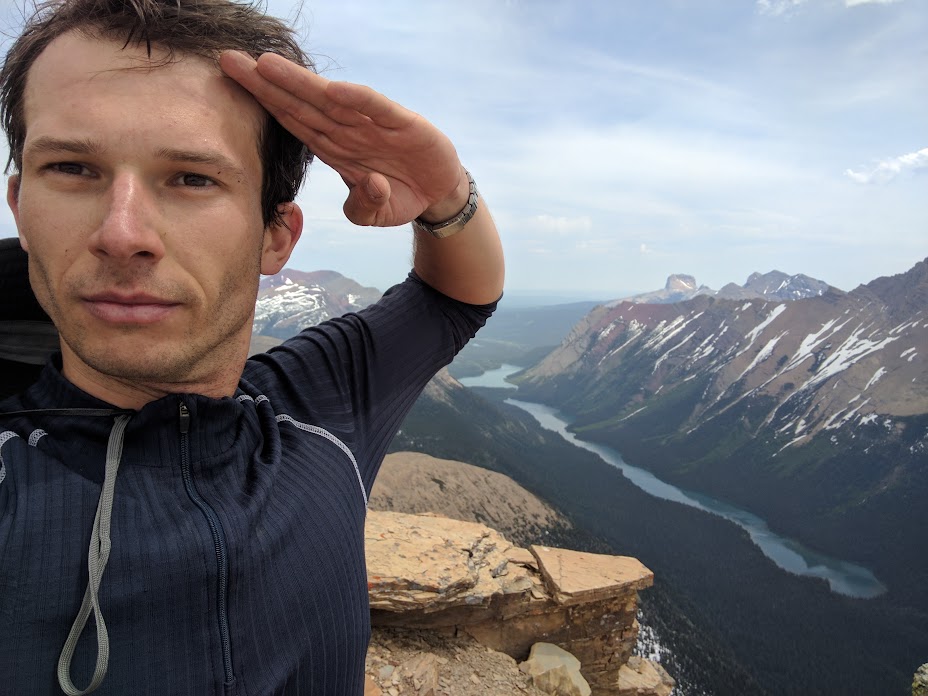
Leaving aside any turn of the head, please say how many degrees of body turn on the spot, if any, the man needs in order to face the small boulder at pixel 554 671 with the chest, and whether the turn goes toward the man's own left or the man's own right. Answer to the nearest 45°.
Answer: approximately 135° to the man's own left

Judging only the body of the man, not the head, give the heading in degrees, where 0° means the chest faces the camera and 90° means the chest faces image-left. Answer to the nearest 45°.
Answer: approximately 0°
